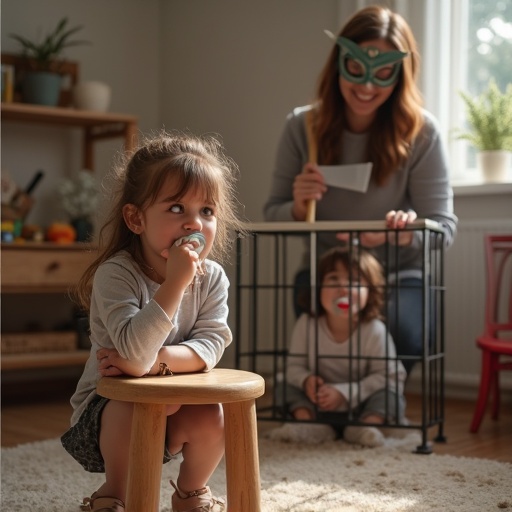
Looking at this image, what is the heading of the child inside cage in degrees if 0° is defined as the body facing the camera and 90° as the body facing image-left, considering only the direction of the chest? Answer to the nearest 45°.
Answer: approximately 0°

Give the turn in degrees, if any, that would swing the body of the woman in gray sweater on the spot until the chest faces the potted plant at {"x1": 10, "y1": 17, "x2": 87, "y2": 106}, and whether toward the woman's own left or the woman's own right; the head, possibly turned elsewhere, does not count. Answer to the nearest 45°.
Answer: approximately 135° to the woman's own right

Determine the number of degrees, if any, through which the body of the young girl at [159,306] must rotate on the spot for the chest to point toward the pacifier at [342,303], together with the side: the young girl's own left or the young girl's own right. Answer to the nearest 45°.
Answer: approximately 90° to the young girl's own left

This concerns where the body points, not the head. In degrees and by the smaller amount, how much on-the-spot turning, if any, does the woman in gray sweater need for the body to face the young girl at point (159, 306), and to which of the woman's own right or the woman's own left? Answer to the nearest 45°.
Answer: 0° — they already face them

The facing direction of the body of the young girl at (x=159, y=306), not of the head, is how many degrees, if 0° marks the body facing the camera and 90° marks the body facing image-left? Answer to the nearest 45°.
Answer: approximately 315°

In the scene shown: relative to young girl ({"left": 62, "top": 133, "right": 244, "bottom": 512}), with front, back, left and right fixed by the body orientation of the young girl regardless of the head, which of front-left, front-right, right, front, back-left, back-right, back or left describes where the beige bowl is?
back-left

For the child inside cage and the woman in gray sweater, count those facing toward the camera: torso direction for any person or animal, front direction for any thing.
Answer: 2

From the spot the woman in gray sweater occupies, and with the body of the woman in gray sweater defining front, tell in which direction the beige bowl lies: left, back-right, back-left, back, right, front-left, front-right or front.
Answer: back-right

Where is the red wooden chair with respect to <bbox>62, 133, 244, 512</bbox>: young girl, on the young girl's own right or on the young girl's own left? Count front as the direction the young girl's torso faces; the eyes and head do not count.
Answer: on the young girl's own left
